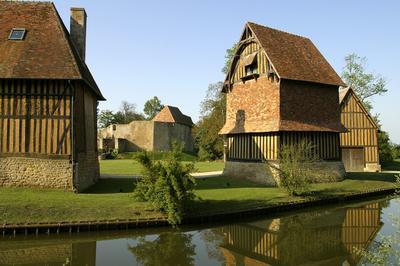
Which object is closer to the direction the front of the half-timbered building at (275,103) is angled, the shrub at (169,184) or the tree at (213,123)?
the shrub

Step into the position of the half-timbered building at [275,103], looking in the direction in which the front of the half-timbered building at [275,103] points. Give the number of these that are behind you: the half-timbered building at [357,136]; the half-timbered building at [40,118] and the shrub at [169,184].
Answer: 1

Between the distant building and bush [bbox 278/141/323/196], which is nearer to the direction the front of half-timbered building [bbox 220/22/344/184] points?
the bush

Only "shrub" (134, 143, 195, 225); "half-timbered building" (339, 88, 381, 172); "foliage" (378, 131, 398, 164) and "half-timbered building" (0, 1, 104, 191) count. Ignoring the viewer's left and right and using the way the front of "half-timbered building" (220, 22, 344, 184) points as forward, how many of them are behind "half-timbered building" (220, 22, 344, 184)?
2

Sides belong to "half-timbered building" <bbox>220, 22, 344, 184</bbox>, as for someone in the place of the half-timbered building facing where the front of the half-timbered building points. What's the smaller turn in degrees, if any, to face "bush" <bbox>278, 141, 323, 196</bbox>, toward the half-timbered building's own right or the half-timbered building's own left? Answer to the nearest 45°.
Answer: approximately 45° to the half-timbered building's own left

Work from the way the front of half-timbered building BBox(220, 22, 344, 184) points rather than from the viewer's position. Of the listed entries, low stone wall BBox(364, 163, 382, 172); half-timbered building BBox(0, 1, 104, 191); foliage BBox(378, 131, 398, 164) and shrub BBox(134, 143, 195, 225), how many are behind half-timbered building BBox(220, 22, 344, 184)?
2

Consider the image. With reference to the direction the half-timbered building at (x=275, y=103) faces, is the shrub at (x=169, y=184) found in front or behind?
in front

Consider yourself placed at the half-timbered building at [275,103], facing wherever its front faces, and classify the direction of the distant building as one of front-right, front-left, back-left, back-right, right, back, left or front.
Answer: right

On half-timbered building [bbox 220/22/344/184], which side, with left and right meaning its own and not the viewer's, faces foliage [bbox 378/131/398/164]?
back

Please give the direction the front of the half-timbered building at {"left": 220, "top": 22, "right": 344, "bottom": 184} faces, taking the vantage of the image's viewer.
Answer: facing the viewer and to the left of the viewer

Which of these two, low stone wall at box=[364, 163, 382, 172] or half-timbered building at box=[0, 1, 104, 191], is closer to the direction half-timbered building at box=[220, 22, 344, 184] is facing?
the half-timbered building

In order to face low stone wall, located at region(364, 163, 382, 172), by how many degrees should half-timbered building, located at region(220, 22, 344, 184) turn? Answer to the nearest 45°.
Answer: approximately 180°
